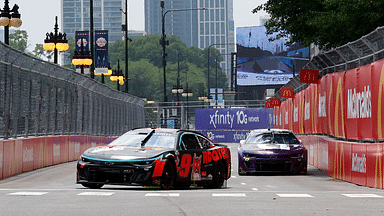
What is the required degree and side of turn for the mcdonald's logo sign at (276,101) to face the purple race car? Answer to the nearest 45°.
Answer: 0° — it already faces it

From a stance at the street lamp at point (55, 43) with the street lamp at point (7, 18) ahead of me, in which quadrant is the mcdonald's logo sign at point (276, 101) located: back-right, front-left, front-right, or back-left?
back-left

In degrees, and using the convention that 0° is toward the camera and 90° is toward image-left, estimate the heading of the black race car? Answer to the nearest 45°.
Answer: approximately 45°

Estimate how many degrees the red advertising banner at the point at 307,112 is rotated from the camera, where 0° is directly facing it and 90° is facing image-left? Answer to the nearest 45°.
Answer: approximately 45°
